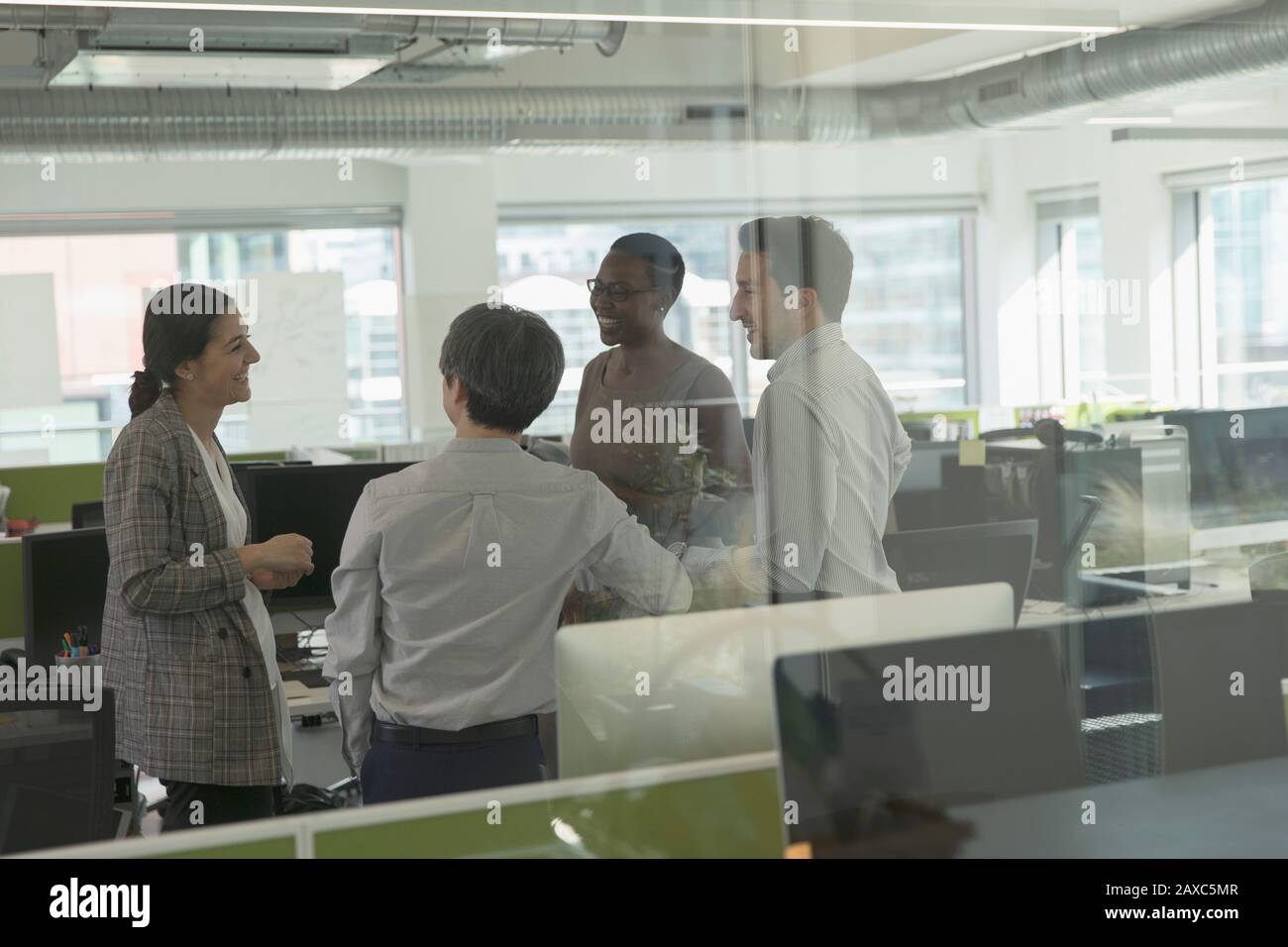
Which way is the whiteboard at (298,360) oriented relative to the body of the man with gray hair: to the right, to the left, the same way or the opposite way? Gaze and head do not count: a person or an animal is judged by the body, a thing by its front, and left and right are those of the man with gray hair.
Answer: the opposite way

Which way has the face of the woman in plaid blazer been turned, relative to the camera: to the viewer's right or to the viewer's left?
to the viewer's right

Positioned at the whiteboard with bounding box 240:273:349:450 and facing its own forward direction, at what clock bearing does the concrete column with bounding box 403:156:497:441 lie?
The concrete column is roughly at 9 o'clock from the whiteboard.

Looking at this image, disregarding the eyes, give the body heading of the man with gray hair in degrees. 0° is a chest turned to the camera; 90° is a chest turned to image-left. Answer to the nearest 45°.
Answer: approximately 180°

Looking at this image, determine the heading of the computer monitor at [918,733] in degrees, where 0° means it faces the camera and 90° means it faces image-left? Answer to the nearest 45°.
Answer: approximately 0°

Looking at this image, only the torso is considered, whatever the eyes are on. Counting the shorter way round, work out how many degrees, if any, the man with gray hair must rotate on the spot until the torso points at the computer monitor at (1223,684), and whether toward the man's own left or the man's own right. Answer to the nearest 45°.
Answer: approximately 90° to the man's own right

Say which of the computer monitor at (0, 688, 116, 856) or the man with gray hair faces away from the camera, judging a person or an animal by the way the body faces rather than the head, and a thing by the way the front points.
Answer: the man with gray hair

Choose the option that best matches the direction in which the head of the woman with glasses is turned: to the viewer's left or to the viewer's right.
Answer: to the viewer's left

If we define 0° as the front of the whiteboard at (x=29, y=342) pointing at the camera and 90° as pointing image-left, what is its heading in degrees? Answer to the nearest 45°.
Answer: approximately 0°

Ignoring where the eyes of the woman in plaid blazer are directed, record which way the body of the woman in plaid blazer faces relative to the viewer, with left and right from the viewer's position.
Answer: facing to the right of the viewer
